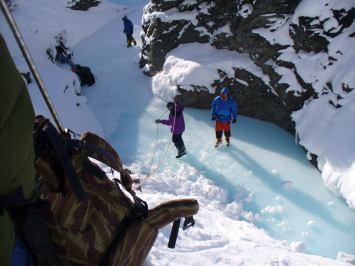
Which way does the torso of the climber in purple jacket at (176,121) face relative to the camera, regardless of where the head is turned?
to the viewer's left

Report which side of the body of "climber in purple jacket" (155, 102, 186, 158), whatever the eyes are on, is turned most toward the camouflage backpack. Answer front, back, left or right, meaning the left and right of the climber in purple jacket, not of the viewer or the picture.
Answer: left

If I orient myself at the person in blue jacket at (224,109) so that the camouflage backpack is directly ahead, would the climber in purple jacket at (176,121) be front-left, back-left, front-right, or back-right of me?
front-right

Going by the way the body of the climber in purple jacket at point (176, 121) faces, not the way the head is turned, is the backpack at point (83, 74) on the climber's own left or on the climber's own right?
on the climber's own right

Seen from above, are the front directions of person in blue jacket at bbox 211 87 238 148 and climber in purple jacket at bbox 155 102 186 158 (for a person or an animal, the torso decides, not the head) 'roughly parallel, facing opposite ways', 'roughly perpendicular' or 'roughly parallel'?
roughly perpendicular

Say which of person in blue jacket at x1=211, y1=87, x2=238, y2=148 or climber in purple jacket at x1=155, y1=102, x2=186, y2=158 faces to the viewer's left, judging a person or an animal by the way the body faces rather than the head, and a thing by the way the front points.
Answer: the climber in purple jacket

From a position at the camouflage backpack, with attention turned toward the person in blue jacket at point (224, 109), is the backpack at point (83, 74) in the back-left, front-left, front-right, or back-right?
front-left

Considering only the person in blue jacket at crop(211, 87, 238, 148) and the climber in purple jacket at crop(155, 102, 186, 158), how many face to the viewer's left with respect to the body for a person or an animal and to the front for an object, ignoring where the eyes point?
1

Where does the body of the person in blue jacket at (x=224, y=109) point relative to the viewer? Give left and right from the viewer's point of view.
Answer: facing the viewer
